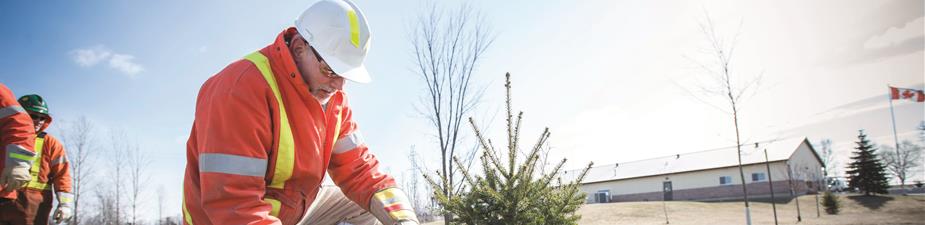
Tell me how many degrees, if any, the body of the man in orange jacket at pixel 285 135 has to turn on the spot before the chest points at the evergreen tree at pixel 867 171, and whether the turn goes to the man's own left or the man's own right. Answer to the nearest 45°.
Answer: approximately 90° to the man's own left

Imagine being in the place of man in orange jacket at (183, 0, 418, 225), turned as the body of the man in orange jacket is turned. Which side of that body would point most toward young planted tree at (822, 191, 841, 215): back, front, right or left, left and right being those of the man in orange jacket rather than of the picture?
left

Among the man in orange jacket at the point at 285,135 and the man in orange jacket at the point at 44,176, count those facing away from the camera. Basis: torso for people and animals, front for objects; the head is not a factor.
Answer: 0

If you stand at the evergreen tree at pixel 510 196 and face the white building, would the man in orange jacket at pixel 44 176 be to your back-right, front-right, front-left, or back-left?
back-left

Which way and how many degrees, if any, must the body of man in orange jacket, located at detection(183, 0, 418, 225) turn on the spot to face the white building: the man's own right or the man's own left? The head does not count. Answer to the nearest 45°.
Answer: approximately 90° to the man's own left

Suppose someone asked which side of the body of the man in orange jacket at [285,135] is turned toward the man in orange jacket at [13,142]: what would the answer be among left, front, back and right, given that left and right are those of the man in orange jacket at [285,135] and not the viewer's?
back

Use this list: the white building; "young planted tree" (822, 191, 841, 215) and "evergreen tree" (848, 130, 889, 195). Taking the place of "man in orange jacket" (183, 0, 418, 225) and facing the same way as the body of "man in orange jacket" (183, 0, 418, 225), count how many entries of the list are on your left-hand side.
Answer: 3

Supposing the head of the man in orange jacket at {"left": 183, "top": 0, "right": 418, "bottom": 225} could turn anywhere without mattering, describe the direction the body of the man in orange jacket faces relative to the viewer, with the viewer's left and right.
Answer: facing the viewer and to the right of the viewer
